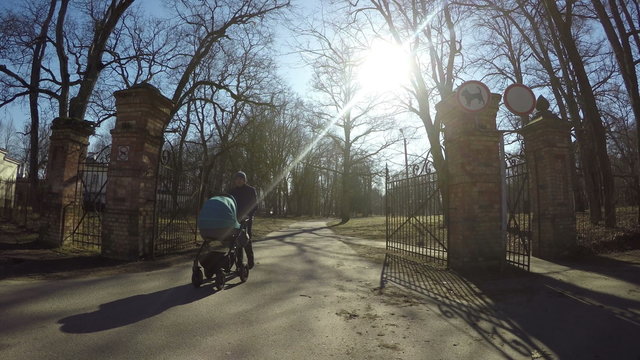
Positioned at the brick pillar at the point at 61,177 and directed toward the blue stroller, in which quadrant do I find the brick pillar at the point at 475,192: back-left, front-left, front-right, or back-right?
front-left

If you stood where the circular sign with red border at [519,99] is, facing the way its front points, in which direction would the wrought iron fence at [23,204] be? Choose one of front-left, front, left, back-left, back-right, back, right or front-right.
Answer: right

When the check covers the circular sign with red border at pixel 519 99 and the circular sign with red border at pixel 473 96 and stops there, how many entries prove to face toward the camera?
2

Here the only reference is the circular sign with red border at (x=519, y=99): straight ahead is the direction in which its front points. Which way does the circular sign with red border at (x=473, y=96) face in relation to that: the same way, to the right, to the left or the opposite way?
the same way

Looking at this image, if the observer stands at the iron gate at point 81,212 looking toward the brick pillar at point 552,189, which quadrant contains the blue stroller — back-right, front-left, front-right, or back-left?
front-right

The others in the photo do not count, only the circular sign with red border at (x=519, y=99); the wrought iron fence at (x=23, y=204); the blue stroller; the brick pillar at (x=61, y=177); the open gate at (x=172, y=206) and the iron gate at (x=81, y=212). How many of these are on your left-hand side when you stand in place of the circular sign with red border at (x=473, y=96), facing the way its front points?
1

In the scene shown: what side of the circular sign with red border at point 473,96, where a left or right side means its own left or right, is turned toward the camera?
front

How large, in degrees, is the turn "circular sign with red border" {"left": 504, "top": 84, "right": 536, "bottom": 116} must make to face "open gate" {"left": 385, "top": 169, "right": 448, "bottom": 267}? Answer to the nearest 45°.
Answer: approximately 135° to its right
